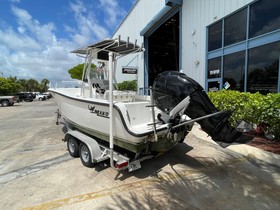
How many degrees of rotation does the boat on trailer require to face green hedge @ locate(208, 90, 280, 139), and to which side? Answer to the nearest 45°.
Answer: approximately 90° to its right

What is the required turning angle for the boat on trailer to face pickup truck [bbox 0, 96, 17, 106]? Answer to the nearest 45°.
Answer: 0° — it already faces it

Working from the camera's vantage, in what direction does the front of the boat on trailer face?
facing away from the viewer and to the left of the viewer

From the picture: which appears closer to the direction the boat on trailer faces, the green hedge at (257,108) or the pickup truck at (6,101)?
the pickup truck
